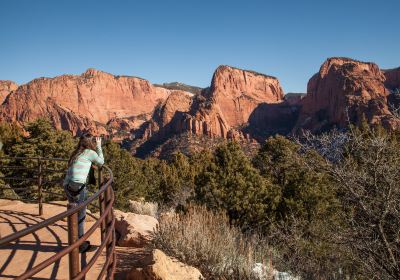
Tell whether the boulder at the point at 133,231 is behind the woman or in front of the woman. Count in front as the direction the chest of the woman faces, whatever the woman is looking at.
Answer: in front

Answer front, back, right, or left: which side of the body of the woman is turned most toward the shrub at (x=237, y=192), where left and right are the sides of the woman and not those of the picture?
front

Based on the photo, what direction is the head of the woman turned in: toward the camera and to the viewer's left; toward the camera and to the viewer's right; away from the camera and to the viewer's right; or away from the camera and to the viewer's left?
away from the camera and to the viewer's right

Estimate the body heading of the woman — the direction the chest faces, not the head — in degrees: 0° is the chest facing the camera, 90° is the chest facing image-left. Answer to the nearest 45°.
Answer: approximately 225°
